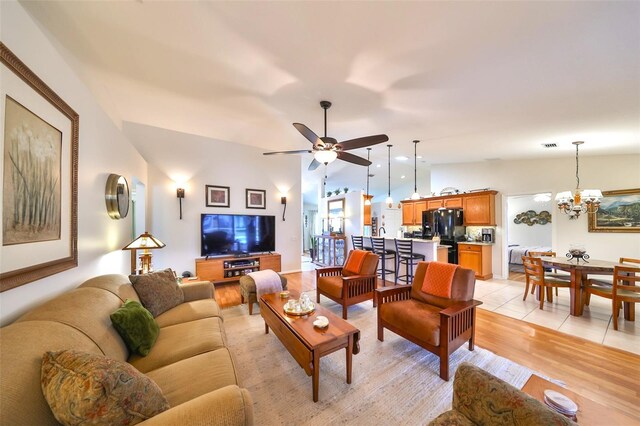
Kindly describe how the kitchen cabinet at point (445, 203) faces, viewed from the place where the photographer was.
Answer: facing the viewer

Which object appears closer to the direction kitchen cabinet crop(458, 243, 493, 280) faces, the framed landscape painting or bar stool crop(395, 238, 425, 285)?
the bar stool

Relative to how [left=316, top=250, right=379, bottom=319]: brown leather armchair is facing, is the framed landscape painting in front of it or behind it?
behind

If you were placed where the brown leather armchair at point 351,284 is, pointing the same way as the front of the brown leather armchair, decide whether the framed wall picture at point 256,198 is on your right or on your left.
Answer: on your right

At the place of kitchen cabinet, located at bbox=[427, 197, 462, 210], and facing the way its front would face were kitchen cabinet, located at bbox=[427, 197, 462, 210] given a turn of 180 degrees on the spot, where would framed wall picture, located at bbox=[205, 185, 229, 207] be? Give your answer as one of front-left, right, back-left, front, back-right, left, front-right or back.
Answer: back-left

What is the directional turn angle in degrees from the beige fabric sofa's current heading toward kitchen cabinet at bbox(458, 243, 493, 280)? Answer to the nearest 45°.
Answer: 0° — it already faces it

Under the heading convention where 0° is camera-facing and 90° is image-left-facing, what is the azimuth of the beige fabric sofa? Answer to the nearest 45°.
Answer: approximately 270°

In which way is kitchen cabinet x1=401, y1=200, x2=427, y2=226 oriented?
toward the camera

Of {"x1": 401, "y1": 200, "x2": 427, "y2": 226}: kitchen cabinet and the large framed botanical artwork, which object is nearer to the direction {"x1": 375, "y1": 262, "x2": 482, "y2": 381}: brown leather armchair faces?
the large framed botanical artwork

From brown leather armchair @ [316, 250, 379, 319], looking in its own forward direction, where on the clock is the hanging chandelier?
The hanging chandelier is roughly at 7 o'clock from the brown leather armchair.

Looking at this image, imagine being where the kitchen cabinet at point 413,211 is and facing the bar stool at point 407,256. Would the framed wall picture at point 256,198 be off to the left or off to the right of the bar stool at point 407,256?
right

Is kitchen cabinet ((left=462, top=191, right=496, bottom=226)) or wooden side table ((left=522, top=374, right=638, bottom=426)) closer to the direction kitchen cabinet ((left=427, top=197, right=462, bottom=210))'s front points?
the wooden side table

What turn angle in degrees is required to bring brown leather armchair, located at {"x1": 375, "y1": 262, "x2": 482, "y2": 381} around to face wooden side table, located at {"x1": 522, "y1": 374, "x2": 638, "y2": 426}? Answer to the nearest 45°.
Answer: approximately 90° to its left

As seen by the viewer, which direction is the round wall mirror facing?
to the viewer's right

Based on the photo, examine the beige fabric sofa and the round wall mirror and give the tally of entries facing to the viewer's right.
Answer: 2

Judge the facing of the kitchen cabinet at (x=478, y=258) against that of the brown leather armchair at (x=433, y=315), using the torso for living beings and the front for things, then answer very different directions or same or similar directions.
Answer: same or similar directions

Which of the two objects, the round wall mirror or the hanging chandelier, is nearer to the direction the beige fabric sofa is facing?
the hanging chandelier

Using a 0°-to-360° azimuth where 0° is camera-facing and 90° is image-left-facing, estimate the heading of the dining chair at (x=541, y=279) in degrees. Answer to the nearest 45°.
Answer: approximately 225°

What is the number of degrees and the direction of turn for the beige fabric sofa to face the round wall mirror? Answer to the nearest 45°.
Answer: approximately 90° to its left

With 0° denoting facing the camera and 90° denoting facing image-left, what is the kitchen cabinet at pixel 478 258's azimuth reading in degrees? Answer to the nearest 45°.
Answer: approximately 45°
